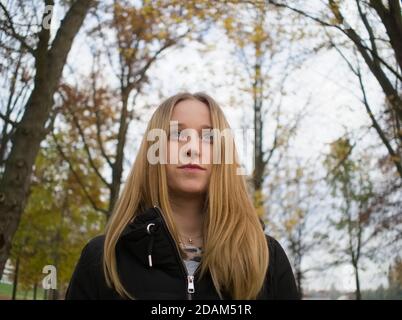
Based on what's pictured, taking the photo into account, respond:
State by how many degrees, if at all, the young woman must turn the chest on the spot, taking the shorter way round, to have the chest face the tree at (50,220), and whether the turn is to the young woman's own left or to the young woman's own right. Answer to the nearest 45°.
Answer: approximately 180°

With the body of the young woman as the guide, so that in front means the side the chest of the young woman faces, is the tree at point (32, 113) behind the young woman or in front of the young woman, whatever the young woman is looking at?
behind

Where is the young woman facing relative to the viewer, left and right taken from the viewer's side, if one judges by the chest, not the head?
facing the viewer

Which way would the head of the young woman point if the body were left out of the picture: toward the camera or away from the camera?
toward the camera
